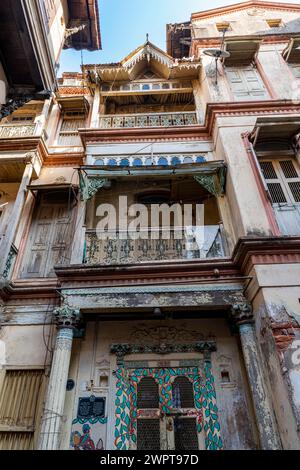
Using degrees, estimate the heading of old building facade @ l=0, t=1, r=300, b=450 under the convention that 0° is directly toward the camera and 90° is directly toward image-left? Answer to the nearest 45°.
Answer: approximately 0°
